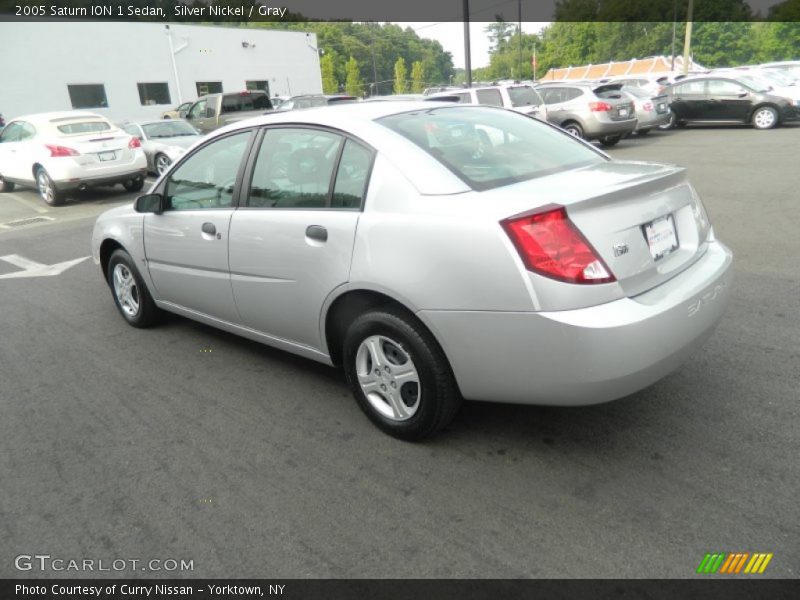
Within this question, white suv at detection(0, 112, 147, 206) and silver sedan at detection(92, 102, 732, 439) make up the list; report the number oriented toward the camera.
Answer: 0

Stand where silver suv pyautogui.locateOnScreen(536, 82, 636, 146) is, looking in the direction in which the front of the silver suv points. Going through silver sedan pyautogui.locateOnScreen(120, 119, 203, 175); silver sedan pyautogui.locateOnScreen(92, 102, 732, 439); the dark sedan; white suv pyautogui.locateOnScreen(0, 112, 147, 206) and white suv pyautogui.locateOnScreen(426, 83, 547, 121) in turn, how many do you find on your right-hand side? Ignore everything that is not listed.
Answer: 1

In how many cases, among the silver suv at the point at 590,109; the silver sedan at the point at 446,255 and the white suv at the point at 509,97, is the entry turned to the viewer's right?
0

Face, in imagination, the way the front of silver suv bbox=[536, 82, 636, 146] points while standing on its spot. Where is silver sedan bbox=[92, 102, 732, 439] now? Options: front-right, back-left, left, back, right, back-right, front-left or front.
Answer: back-left

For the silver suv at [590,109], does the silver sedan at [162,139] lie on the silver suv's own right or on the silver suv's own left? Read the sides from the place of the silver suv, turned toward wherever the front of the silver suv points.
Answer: on the silver suv's own left

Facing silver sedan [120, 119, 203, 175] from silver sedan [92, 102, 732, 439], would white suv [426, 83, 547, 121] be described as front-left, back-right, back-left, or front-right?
front-right

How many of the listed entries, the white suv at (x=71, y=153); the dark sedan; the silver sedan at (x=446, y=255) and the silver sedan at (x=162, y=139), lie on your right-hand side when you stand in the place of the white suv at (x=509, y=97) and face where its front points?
1

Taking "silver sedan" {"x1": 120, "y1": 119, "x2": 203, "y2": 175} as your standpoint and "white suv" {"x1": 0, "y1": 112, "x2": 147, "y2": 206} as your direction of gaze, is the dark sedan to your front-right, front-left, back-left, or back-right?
back-left

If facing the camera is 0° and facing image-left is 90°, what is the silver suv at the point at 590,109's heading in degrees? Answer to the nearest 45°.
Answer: approximately 135°

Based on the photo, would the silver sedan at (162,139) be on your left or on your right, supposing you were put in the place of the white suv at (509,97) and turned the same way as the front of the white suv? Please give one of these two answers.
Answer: on your left

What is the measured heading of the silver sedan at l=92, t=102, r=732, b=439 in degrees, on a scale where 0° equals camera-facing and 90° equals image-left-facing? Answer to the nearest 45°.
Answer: approximately 135°

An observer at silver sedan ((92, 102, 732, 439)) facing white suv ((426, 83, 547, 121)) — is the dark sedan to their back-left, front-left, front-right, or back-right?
front-right

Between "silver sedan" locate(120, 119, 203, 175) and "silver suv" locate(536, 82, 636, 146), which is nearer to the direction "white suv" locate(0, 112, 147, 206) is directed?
the silver sedan

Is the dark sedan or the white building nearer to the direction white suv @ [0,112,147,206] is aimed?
the white building

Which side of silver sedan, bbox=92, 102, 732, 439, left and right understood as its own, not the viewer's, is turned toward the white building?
front

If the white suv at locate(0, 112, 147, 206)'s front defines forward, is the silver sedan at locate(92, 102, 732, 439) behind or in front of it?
behind

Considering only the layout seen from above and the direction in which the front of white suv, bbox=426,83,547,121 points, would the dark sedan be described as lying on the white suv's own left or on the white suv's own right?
on the white suv's own right

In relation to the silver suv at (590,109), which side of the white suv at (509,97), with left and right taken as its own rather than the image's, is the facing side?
right
